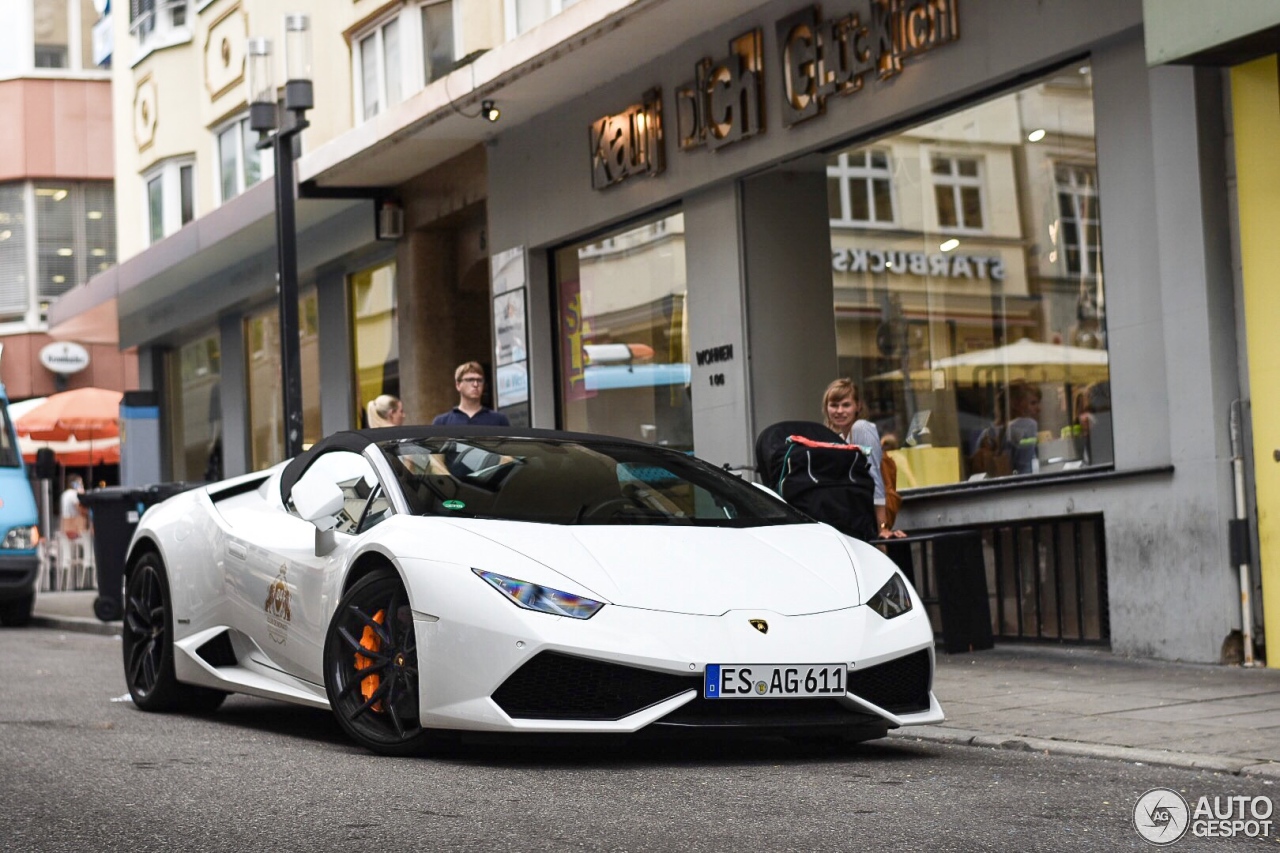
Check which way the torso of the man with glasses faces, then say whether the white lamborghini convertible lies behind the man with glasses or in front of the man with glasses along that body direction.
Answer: in front

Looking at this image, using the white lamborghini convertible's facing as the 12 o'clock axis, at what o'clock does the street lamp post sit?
The street lamp post is roughly at 7 o'clock from the white lamborghini convertible.

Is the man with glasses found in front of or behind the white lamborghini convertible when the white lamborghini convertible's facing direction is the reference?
behind

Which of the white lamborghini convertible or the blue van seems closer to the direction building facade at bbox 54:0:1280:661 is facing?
the white lamborghini convertible

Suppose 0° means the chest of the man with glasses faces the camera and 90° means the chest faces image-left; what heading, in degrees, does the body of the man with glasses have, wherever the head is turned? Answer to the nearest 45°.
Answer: approximately 0°

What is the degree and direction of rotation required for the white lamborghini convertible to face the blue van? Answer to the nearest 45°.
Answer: approximately 180°

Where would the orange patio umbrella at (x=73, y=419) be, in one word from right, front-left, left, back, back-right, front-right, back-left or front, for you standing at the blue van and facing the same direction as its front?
back-left

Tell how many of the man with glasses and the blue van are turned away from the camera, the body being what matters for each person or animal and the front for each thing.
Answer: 0

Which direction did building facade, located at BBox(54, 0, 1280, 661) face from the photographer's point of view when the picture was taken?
facing the viewer and to the left of the viewer
